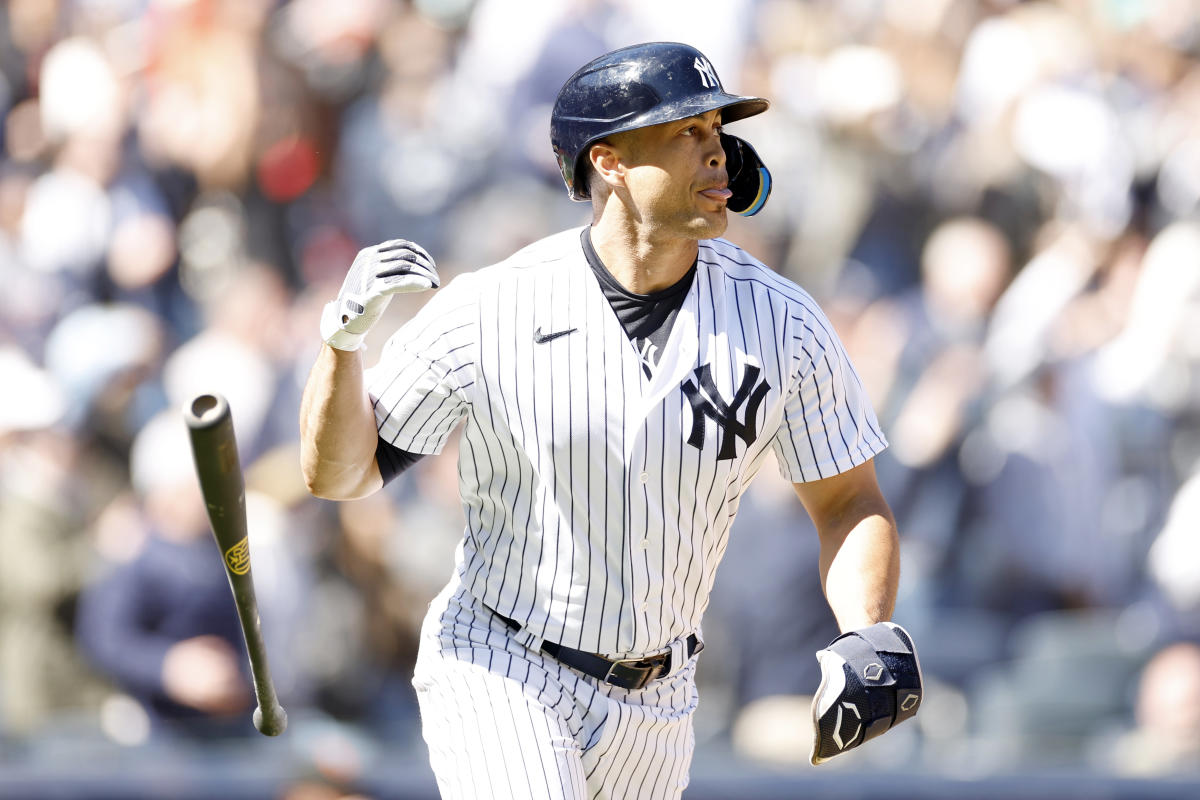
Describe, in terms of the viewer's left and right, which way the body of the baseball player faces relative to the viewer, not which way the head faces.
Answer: facing the viewer and to the right of the viewer

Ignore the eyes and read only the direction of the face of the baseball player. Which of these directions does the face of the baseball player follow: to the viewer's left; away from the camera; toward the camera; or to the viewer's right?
to the viewer's right

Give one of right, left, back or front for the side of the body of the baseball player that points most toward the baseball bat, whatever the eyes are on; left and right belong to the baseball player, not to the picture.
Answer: right
